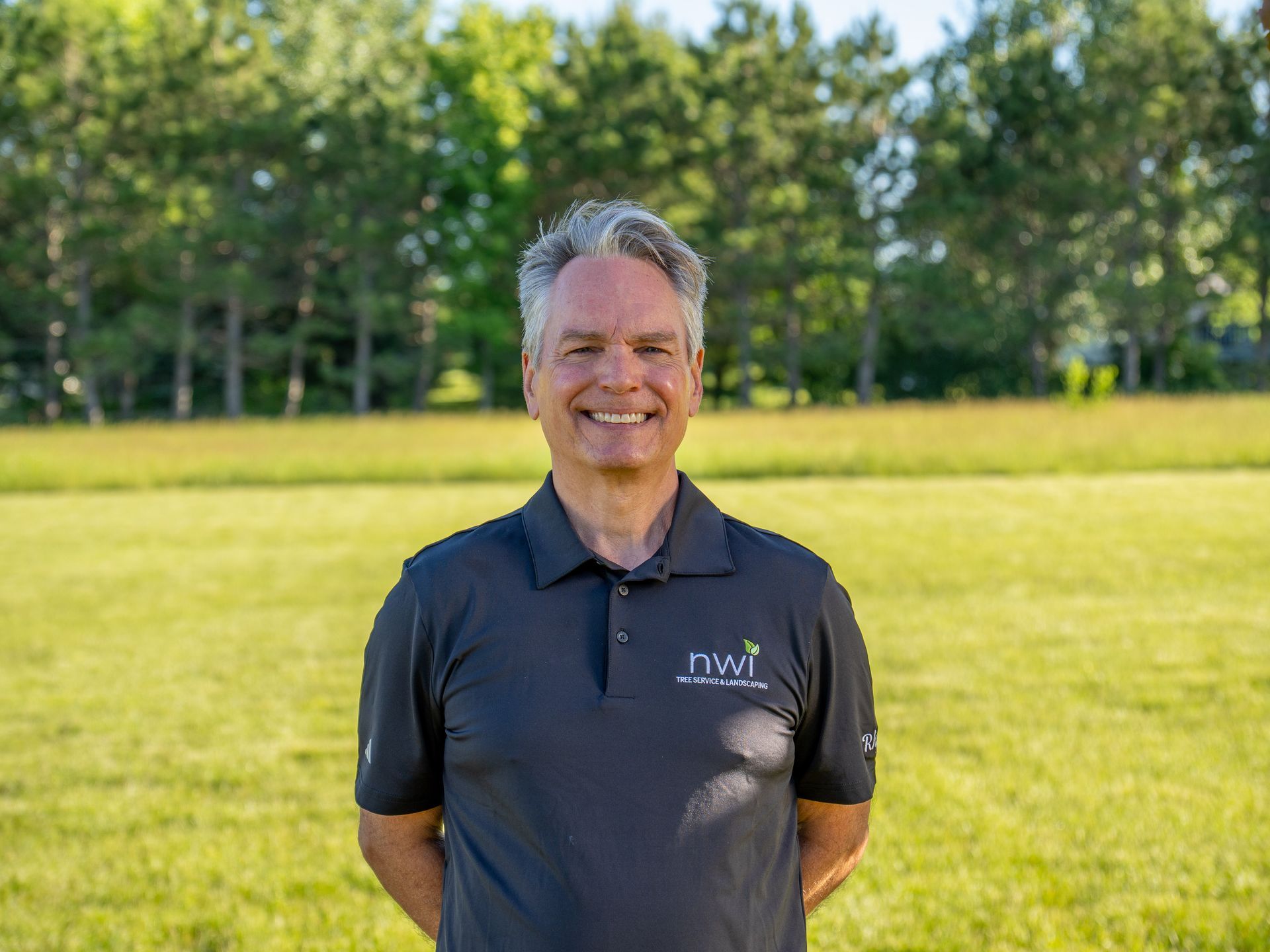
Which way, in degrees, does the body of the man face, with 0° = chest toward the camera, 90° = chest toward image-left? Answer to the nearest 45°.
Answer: approximately 0°

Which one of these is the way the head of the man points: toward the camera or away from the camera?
toward the camera
